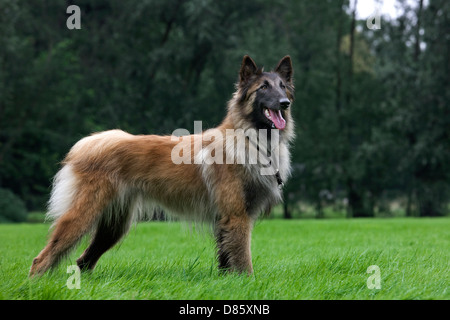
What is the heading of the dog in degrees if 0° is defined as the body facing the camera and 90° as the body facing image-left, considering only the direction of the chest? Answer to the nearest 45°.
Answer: approximately 270°
